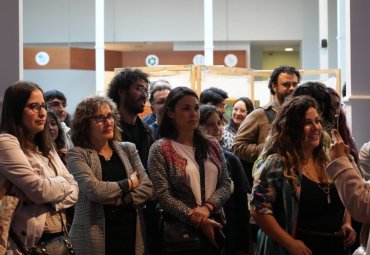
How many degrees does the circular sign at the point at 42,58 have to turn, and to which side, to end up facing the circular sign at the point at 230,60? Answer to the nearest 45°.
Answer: approximately 90° to its left

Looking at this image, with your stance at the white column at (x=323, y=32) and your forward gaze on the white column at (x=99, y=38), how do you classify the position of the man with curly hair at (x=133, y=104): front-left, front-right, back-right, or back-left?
front-left

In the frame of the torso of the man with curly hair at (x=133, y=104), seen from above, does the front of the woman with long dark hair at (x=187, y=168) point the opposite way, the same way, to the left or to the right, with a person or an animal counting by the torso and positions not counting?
the same way

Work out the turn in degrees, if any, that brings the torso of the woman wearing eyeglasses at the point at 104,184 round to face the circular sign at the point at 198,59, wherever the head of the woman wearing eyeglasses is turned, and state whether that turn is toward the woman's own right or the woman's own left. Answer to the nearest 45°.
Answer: approximately 135° to the woman's own left

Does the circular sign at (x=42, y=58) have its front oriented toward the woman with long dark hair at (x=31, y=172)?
yes

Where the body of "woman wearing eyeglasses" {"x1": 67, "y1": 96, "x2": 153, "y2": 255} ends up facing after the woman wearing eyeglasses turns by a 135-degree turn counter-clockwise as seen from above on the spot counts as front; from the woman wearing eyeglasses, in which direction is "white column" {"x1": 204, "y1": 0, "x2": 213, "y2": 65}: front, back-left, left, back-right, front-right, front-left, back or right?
front

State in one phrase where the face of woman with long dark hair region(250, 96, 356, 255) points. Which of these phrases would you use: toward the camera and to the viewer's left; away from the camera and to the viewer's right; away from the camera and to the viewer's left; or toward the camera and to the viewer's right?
toward the camera and to the viewer's right

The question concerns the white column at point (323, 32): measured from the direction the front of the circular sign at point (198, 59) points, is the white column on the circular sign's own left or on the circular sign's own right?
on the circular sign's own left

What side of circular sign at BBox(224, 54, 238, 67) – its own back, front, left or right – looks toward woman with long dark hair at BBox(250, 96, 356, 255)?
front

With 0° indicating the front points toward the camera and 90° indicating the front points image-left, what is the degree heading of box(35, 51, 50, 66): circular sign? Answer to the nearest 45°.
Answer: approximately 0°

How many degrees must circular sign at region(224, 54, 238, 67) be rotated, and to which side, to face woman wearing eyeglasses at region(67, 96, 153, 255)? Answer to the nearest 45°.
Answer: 0° — it already faces them

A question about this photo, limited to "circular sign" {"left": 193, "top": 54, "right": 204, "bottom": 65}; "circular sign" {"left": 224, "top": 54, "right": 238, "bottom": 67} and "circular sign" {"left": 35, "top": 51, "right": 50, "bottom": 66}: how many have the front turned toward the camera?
3

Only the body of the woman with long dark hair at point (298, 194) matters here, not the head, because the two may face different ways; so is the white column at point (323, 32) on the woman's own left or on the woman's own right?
on the woman's own left

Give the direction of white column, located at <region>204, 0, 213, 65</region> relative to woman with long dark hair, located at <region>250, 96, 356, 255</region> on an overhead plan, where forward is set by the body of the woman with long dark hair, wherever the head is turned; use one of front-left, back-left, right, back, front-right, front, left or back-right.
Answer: back-left

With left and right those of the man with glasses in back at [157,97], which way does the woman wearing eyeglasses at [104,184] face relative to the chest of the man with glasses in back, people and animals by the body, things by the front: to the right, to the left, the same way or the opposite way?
the same way

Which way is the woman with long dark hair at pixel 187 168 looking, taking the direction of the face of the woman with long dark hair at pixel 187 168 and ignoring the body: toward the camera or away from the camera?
toward the camera

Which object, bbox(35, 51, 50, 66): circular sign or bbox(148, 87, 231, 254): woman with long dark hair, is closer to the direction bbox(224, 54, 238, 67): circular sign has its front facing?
the woman with long dark hair

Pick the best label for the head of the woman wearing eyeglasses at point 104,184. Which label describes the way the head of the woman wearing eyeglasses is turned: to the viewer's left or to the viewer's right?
to the viewer's right

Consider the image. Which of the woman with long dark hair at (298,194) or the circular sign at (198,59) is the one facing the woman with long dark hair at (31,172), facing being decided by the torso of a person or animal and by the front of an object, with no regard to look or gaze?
the circular sign
